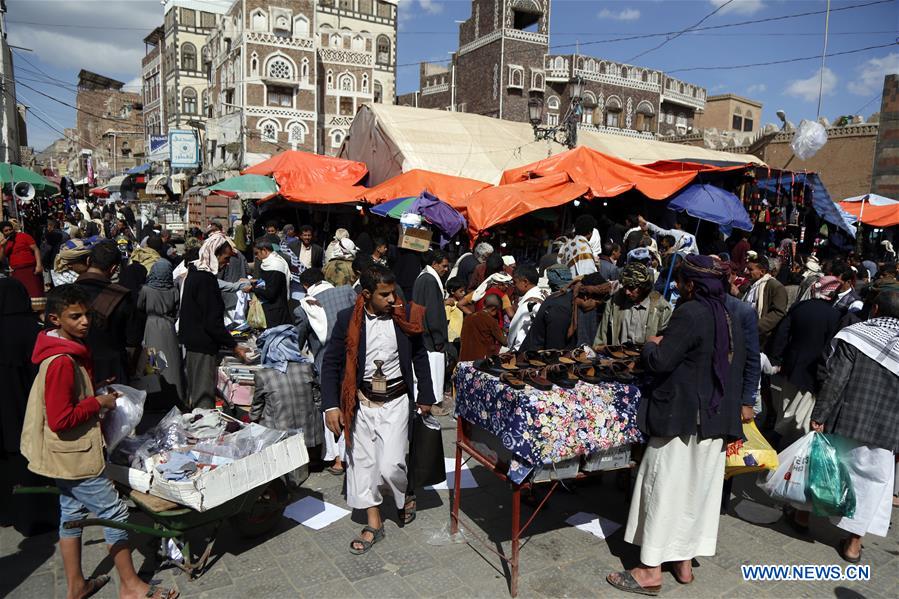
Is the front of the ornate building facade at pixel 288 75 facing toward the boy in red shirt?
yes

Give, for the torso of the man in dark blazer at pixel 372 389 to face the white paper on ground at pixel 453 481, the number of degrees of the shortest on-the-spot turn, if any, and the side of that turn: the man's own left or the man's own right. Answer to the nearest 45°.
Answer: approximately 135° to the man's own left

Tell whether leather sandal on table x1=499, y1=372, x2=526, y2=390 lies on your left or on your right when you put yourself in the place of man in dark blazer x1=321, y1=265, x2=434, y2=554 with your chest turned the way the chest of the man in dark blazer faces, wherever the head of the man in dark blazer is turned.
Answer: on your left

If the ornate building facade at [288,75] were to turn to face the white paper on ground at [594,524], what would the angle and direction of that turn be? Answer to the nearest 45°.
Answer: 0° — it already faces it

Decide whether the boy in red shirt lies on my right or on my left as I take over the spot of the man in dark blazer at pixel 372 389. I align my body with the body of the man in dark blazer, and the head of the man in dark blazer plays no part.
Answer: on my right

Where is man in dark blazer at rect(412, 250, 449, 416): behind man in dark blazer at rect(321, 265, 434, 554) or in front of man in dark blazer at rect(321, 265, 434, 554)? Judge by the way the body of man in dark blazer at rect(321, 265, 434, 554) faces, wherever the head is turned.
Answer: behind

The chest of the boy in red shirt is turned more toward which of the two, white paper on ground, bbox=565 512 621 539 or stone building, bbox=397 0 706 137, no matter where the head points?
the white paper on ground

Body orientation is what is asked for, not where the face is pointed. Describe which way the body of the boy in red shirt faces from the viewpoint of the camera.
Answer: to the viewer's right

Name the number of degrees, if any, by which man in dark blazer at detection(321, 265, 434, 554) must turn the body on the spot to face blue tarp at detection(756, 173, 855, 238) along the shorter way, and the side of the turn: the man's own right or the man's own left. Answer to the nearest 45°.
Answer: approximately 135° to the man's own left

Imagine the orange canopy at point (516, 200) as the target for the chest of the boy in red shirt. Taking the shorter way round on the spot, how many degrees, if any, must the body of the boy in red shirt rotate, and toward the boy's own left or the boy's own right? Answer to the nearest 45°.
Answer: approximately 45° to the boy's own left

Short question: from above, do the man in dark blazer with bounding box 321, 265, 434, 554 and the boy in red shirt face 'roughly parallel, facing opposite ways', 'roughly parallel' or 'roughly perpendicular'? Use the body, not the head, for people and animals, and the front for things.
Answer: roughly perpendicular

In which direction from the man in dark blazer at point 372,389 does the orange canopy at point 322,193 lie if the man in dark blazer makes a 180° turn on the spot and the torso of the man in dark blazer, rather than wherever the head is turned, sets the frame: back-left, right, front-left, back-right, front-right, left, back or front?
front
